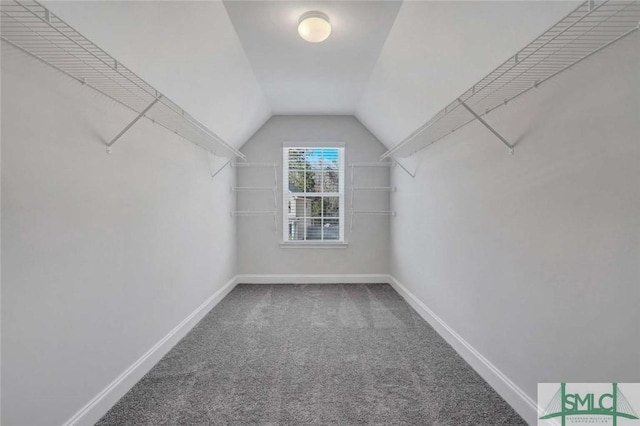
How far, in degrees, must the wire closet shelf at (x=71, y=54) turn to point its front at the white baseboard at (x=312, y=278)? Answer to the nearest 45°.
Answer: approximately 45° to its left

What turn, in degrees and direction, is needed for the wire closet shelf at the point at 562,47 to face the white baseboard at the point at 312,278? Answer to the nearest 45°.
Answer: approximately 45° to its right

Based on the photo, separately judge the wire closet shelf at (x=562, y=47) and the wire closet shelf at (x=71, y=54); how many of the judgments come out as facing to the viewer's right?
1

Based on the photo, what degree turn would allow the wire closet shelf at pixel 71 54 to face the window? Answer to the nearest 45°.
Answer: approximately 45° to its left

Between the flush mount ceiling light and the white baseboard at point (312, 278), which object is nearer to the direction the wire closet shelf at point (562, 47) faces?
the flush mount ceiling light

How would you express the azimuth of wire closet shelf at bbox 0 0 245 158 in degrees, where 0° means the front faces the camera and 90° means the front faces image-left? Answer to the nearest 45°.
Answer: approximately 270°

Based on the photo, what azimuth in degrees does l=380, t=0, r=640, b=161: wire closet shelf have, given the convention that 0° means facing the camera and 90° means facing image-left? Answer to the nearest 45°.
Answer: approximately 90°
